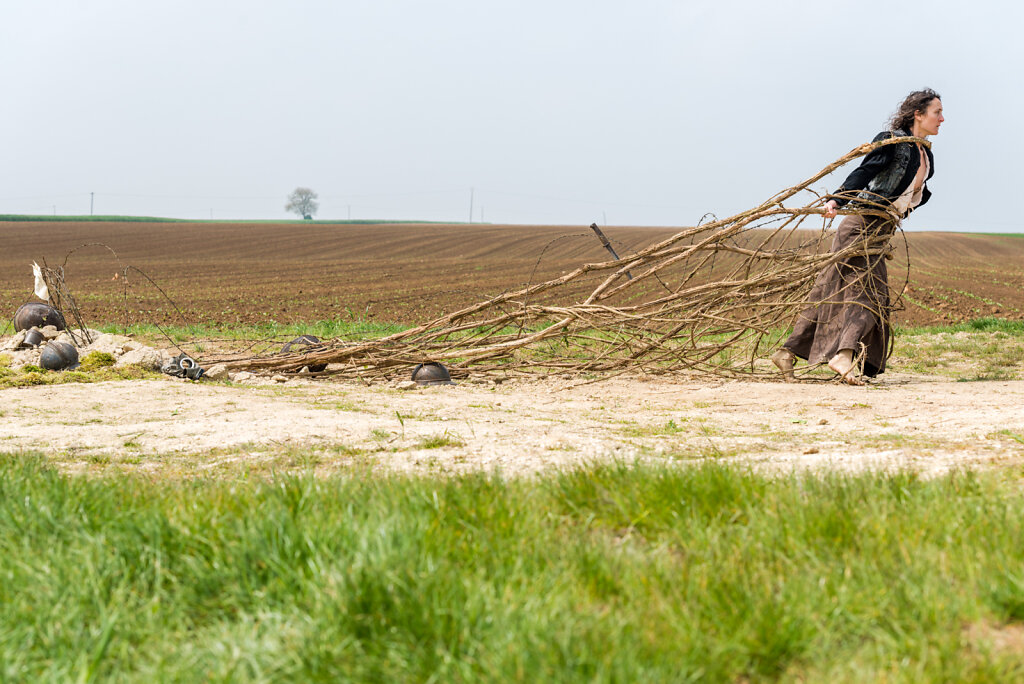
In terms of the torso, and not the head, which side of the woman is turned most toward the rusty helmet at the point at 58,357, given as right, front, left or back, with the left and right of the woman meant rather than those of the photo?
back

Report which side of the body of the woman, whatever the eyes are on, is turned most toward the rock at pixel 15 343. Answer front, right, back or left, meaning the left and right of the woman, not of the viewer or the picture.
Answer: back

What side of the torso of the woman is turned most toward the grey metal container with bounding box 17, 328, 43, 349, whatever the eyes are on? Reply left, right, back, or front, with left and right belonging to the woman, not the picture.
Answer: back

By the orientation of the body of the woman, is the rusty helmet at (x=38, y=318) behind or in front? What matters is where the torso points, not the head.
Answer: behind

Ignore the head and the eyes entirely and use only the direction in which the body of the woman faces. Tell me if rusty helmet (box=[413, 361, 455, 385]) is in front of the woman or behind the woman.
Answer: behind

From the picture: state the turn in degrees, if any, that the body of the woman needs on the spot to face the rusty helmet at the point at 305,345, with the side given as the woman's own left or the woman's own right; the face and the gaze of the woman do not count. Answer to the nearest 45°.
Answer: approximately 180°

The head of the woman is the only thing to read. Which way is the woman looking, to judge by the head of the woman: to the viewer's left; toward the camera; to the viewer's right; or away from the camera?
to the viewer's right

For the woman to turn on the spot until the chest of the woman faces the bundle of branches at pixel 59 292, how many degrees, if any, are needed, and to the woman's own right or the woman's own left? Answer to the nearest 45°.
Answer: approximately 180°

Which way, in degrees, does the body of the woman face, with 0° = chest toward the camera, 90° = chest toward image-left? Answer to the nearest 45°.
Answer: approximately 270°
